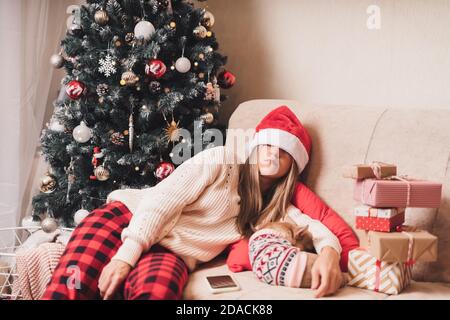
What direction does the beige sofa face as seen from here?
toward the camera

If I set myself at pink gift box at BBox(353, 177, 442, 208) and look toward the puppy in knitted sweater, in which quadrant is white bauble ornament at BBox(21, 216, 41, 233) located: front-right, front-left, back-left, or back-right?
front-right

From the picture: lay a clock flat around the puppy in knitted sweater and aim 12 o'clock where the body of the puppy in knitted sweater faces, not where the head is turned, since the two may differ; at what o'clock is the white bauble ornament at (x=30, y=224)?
The white bauble ornament is roughly at 7 o'clock from the puppy in knitted sweater.

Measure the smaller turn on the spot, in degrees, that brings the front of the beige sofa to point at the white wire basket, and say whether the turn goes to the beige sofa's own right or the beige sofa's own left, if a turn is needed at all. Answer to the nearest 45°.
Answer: approximately 90° to the beige sofa's own right

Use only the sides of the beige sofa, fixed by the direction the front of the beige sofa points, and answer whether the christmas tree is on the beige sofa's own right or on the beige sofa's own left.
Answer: on the beige sofa's own right

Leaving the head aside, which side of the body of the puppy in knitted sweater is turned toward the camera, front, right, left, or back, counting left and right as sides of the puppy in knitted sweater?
right
